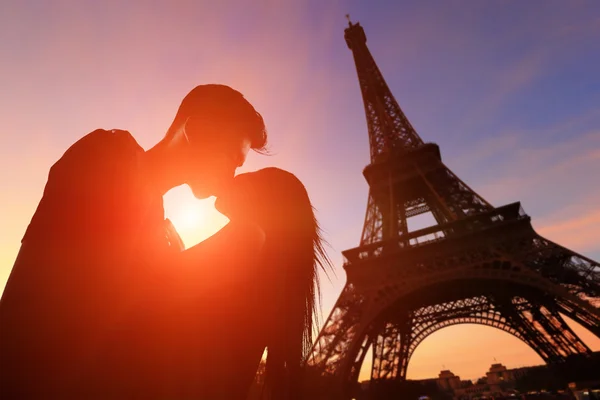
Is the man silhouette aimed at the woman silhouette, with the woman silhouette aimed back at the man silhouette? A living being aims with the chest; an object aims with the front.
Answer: yes

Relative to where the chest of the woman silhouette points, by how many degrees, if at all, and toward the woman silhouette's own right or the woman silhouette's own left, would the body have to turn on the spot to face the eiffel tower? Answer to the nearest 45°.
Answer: approximately 135° to the woman silhouette's own right

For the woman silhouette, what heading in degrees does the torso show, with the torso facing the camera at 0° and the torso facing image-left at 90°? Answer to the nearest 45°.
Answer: approximately 90°

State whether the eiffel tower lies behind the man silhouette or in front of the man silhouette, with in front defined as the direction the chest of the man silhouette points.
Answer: in front

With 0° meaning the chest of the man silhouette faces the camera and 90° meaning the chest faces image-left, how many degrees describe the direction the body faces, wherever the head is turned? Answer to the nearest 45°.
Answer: approximately 270°

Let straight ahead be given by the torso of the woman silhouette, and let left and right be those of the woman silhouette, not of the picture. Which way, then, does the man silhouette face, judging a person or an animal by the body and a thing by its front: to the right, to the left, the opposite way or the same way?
the opposite way
